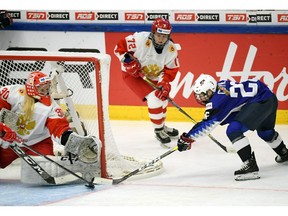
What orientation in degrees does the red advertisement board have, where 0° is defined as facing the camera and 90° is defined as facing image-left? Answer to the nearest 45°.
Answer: approximately 0°

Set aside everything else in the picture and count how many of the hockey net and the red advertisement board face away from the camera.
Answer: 0

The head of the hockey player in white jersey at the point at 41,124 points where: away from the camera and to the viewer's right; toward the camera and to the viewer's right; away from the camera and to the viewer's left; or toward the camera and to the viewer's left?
toward the camera and to the viewer's right

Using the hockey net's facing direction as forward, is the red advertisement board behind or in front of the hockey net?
behind

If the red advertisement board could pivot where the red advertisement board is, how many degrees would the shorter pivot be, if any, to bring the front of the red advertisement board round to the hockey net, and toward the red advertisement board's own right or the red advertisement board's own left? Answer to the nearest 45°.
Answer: approximately 45° to the red advertisement board's own right
